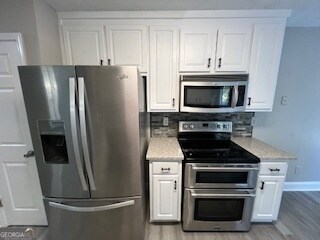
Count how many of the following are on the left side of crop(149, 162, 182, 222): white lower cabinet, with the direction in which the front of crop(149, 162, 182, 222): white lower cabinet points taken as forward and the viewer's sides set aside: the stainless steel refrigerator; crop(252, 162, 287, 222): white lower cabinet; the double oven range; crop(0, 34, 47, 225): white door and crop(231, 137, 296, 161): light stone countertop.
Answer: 3

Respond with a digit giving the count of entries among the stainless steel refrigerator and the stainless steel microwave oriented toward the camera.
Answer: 2

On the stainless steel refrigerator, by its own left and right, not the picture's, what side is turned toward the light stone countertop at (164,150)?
left

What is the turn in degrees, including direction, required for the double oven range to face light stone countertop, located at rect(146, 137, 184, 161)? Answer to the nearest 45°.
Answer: approximately 90° to its right

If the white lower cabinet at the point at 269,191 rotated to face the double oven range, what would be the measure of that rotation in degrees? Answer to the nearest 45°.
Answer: approximately 45° to its right

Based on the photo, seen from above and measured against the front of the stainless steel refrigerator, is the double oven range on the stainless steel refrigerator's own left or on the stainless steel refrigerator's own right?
on the stainless steel refrigerator's own left

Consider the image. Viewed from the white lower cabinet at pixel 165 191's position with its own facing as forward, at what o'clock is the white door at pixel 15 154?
The white door is roughly at 3 o'clock from the white lower cabinet.

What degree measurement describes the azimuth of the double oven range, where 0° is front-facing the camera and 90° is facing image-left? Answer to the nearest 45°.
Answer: approximately 0°
